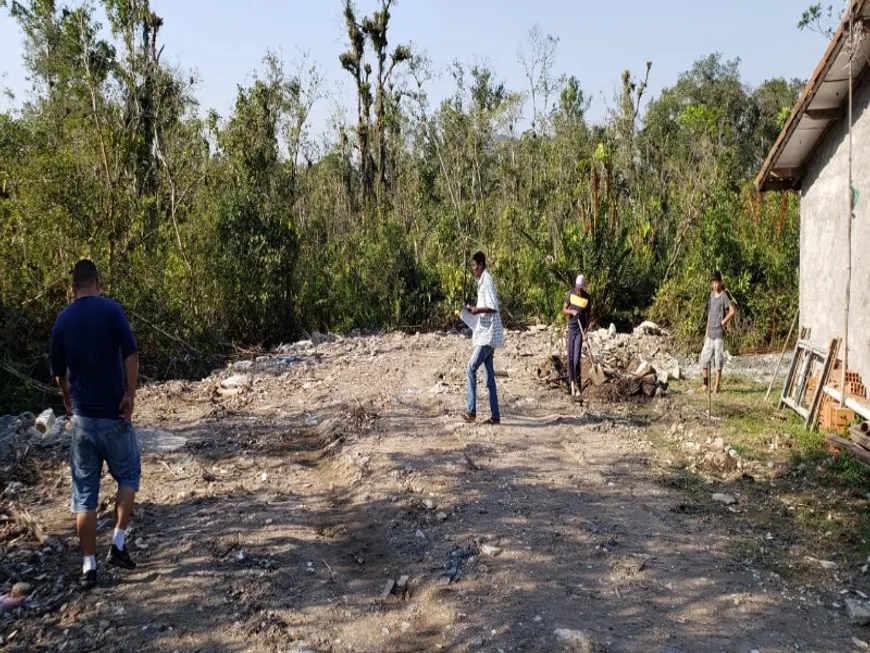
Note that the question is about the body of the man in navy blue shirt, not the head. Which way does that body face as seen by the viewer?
away from the camera

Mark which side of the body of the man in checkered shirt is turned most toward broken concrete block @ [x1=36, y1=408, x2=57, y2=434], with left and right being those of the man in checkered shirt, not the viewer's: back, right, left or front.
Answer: front

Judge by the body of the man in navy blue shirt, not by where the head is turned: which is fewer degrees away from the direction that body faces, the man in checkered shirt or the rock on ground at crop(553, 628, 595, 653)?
the man in checkered shirt

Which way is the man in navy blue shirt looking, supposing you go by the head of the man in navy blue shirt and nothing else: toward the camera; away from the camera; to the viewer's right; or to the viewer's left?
away from the camera

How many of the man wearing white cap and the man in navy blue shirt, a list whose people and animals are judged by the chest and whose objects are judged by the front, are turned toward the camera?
1

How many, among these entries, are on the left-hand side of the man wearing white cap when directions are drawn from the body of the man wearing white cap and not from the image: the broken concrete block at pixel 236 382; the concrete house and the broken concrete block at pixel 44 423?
1

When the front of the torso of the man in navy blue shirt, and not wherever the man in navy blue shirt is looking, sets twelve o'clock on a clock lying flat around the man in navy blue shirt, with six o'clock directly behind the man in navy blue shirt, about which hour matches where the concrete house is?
The concrete house is roughly at 3 o'clock from the man in navy blue shirt.

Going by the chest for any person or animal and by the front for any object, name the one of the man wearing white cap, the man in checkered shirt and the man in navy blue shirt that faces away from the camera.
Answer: the man in navy blue shirt

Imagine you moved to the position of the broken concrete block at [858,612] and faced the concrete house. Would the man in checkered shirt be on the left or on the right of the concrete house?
left

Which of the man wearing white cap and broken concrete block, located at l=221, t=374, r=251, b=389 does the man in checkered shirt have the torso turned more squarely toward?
the broken concrete block

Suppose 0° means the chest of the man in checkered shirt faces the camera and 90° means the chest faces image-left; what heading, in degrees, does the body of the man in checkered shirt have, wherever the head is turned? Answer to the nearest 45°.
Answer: approximately 90°

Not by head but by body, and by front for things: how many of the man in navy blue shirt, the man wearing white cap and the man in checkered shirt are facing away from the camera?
1

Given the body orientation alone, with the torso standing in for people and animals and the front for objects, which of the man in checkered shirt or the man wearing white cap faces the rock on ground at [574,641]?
the man wearing white cap

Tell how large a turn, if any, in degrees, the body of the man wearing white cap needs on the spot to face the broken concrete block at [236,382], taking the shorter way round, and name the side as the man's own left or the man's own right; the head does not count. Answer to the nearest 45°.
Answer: approximately 90° to the man's own right
